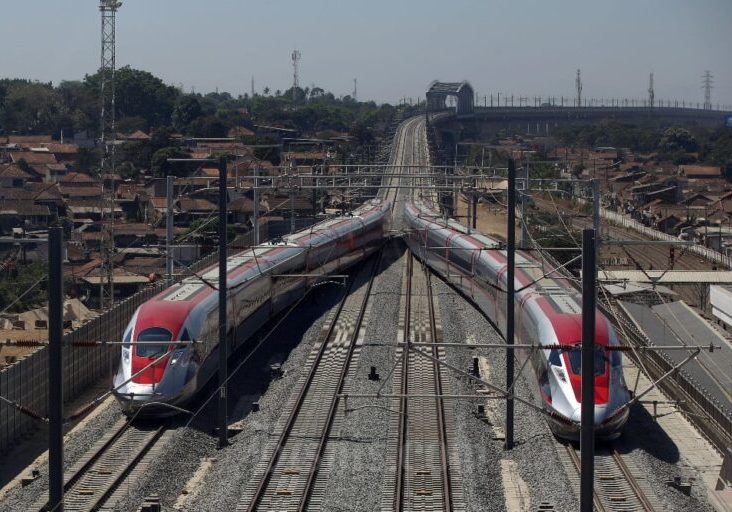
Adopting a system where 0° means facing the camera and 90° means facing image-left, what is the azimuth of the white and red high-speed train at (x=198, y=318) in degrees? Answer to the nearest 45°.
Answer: approximately 45°

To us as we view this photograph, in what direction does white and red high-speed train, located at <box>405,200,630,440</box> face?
facing the viewer and to the right of the viewer

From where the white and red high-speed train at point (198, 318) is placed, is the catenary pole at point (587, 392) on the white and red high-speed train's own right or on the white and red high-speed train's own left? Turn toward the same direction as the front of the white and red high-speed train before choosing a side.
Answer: on the white and red high-speed train's own left

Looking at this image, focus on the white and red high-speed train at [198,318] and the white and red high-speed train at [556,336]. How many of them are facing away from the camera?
0

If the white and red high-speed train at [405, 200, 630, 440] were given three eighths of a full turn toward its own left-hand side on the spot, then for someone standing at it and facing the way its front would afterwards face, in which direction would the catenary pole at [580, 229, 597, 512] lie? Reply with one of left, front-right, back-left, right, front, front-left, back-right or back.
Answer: back

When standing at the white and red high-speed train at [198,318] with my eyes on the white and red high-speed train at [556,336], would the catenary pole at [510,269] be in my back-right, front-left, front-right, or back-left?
front-right

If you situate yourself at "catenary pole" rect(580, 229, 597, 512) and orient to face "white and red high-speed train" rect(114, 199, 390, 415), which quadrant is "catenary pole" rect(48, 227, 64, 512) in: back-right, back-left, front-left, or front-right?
front-left

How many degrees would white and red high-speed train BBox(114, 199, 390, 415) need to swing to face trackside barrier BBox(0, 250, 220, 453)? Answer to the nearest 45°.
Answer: approximately 45° to its right

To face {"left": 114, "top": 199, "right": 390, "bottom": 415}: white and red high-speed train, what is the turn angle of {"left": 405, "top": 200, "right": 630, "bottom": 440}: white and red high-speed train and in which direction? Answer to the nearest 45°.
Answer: approximately 135° to its right

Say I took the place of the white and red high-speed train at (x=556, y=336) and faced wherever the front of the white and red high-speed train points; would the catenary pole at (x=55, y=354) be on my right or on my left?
on my right
